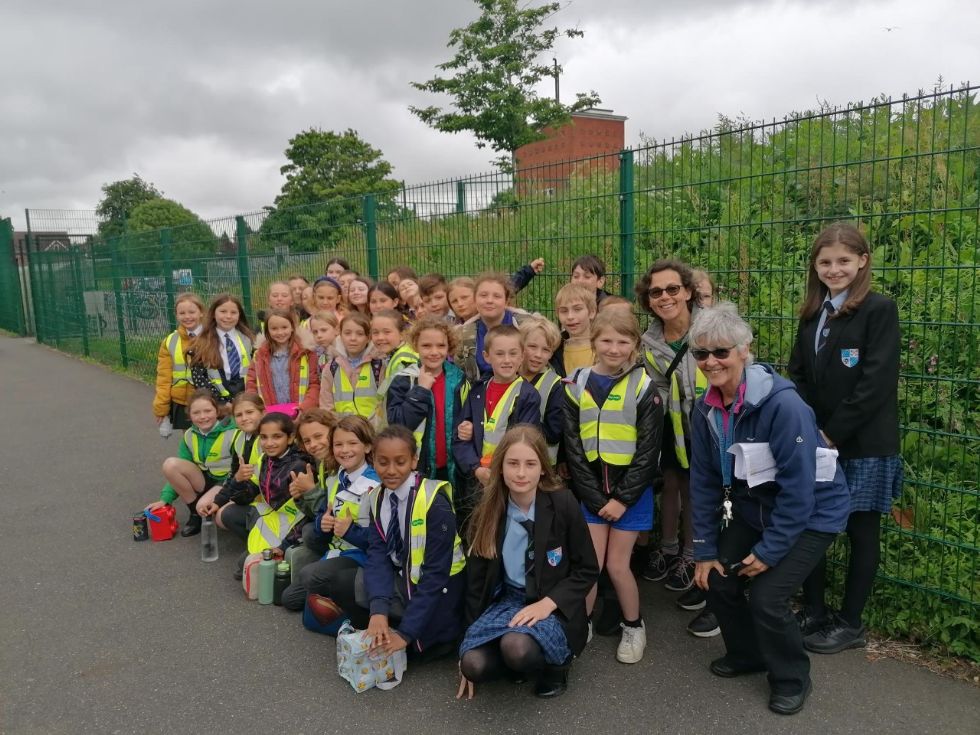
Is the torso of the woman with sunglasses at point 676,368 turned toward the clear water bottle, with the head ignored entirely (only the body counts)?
no

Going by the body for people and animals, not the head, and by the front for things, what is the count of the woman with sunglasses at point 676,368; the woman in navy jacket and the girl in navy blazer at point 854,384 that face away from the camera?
0

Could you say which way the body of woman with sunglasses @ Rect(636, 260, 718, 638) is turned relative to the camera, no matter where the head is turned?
toward the camera

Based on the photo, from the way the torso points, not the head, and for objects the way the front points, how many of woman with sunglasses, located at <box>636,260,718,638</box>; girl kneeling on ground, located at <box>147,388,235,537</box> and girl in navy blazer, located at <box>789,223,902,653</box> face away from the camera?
0

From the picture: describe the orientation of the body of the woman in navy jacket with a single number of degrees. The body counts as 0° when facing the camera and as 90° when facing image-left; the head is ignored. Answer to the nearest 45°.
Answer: approximately 45°

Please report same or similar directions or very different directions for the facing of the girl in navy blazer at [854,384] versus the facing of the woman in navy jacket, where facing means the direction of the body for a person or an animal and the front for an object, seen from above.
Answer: same or similar directions

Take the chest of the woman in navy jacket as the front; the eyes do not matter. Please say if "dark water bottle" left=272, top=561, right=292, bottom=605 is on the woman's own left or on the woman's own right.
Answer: on the woman's own right

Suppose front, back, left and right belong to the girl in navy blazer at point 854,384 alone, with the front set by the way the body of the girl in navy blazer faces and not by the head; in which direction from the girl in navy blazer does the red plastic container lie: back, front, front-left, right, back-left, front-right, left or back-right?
front-right

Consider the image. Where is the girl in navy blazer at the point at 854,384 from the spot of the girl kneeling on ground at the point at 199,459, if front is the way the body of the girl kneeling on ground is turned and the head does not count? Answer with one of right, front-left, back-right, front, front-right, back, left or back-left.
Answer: left

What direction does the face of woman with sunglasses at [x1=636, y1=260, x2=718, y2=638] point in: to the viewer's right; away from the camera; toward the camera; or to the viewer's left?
toward the camera

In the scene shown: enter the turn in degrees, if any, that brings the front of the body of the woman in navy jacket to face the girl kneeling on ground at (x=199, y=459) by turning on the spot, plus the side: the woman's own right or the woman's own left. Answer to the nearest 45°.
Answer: approximately 45° to the woman's own right

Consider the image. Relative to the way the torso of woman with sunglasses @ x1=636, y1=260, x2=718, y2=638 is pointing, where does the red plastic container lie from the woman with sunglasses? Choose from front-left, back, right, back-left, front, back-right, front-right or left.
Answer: right

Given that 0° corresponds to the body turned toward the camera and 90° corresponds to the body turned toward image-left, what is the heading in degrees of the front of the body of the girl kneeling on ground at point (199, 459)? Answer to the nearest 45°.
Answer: approximately 45°

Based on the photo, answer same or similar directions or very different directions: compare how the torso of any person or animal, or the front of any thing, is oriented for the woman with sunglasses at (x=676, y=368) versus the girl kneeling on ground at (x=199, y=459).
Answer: same or similar directions

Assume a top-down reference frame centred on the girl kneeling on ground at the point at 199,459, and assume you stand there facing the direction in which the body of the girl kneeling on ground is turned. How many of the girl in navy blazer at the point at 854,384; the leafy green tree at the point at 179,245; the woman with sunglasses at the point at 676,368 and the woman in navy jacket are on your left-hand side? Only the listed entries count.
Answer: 3

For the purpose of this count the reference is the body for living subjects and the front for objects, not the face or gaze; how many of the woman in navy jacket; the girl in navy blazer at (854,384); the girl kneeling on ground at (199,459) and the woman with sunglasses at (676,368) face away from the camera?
0

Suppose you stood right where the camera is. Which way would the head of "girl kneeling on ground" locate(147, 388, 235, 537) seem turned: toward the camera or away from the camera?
toward the camera

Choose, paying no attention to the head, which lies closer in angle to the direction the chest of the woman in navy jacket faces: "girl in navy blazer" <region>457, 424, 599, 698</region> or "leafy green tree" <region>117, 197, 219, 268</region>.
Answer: the girl in navy blazer
